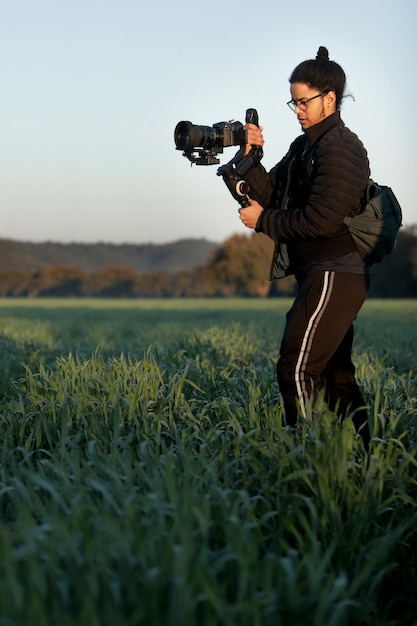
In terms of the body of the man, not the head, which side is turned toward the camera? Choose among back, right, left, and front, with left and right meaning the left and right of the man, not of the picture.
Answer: left
